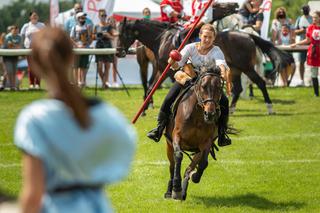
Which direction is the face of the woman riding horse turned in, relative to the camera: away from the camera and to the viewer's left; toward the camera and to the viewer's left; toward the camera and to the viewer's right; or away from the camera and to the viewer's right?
toward the camera and to the viewer's left

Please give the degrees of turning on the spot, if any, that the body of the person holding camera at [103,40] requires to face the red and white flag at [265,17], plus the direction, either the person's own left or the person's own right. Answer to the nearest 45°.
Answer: approximately 90° to the person's own left

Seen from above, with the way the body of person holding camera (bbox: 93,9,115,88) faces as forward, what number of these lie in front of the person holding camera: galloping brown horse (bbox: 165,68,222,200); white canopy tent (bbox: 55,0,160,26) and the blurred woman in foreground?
2

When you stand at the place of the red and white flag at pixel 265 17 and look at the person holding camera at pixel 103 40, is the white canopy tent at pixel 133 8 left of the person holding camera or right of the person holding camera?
right

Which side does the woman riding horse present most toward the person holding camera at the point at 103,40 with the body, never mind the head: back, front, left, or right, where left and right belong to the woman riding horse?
back

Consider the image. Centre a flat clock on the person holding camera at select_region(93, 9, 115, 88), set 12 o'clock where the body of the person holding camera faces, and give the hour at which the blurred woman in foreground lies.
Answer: The blurred woman in foreground is roughly at 12 o'clock from the person holding camera.

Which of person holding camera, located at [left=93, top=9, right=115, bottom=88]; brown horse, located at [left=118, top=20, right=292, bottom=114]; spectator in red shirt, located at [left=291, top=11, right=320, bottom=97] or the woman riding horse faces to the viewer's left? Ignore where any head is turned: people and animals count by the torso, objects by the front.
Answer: the brown horse

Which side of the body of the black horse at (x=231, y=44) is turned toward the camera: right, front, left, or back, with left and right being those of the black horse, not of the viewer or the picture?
left

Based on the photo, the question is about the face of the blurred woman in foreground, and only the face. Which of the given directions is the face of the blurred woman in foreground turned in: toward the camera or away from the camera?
away from the camera

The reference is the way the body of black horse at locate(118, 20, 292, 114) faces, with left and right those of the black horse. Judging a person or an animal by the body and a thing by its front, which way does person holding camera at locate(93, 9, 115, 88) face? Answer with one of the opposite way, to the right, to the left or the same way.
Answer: to the left

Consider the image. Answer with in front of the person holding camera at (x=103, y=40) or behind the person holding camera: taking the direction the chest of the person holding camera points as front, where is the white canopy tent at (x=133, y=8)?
behind

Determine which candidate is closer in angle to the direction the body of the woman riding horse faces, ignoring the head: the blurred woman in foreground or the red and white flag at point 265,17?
the blurred woman in foreground
